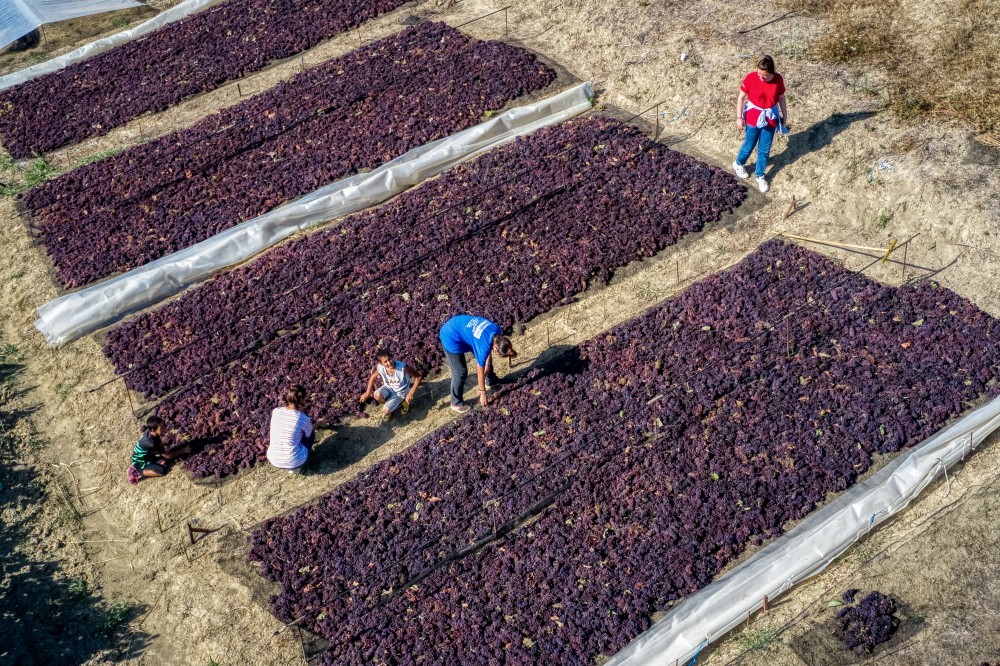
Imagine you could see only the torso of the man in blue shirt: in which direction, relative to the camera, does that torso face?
to the viewer's right

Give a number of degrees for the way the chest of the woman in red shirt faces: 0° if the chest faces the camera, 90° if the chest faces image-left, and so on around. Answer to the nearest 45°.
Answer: approximately 0°

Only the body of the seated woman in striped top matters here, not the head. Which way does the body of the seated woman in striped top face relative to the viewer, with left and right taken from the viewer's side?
facing away from the viewer and to the right of the viewer

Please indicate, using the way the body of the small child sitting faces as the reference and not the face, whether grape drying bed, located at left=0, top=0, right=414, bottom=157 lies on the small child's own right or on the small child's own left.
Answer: on the small child's own left

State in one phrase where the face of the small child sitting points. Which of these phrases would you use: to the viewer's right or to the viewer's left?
to the viewer's right

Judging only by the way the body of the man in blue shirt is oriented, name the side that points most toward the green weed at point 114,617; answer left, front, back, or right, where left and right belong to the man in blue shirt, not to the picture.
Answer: back

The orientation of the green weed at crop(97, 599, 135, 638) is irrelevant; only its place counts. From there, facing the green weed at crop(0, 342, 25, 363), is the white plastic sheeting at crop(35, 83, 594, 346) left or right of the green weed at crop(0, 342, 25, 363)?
right

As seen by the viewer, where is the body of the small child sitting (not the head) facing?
to the viewer's right
